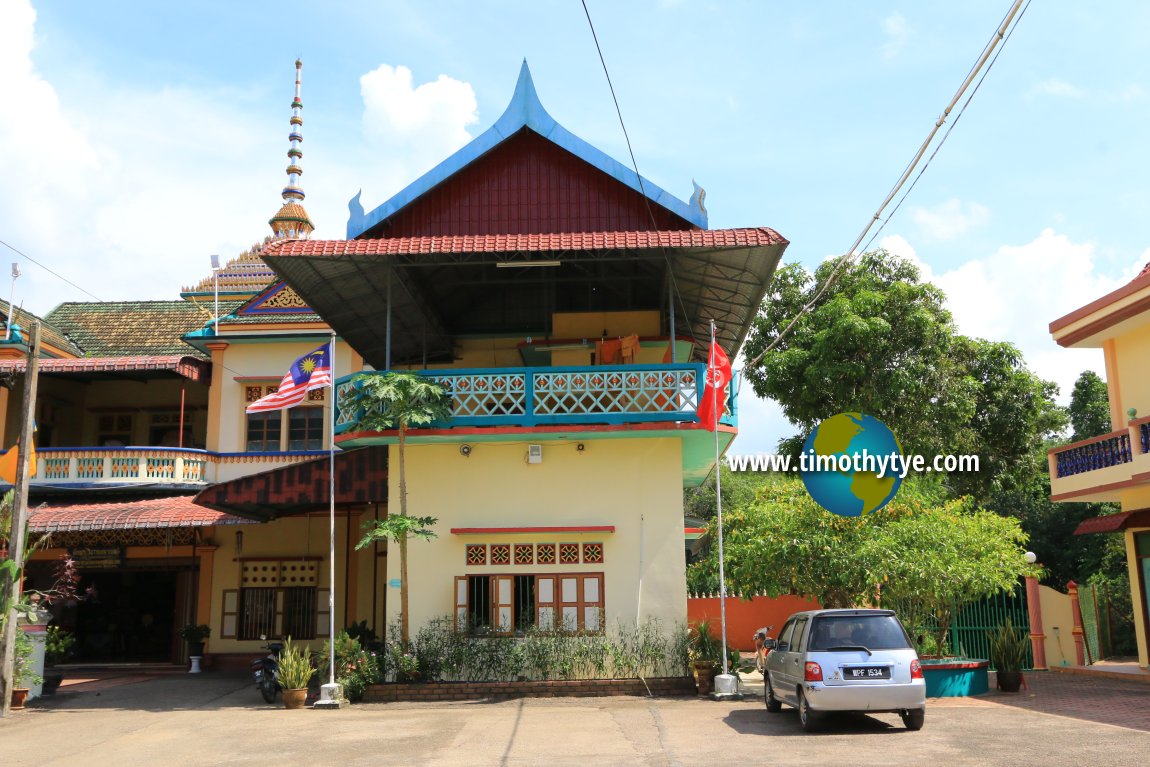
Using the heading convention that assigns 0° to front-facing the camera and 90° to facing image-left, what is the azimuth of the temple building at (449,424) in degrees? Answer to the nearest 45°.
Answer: approximately 0°

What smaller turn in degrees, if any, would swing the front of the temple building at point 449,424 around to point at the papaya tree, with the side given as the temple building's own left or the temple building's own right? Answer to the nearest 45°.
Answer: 0° — it already faces it

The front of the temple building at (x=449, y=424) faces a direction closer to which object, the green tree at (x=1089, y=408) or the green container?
the green container

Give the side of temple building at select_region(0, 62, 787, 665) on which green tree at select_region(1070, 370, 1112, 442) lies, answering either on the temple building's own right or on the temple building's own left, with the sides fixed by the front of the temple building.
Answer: on the temple building's own left

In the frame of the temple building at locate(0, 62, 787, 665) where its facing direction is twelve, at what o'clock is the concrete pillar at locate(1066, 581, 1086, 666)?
The concrete pillar is roughly at 9 o'clock from the temple building.

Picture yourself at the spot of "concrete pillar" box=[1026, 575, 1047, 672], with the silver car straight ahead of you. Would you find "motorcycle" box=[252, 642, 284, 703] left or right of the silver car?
right

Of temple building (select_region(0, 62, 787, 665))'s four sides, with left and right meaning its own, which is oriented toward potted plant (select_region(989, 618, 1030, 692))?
left

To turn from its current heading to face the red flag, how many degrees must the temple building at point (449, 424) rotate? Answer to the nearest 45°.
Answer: approximately 45° to its left

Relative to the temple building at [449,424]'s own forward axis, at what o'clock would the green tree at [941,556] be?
The green tree is roughly at 10 o'clock from the temple building.
